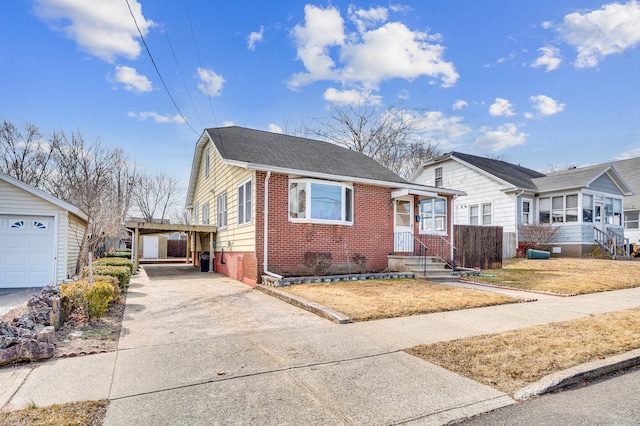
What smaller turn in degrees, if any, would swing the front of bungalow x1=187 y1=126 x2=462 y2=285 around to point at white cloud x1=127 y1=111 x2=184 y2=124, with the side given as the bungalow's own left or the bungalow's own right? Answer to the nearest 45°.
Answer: approximately 180°

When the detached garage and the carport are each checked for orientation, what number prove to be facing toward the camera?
2

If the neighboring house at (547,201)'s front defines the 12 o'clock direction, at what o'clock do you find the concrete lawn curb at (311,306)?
The concrete lawn curb is roughly at 2 o'clock from the neighboring house.

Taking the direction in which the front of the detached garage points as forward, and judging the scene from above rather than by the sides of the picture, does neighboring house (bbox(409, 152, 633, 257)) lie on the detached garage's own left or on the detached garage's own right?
on the detached garage's own left

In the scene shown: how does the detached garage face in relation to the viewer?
toward the camera

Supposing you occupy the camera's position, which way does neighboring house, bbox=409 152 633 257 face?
facing the viewer and to the right of the viewer

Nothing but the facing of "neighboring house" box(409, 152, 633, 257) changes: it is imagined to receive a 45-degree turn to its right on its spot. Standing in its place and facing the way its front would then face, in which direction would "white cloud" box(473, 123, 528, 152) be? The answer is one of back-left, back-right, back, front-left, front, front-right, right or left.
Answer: back

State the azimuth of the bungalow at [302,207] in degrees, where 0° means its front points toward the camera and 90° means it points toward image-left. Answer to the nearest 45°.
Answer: approximately 315°

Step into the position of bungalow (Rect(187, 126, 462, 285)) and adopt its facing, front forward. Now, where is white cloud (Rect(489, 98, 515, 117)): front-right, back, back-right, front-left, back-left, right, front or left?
left
